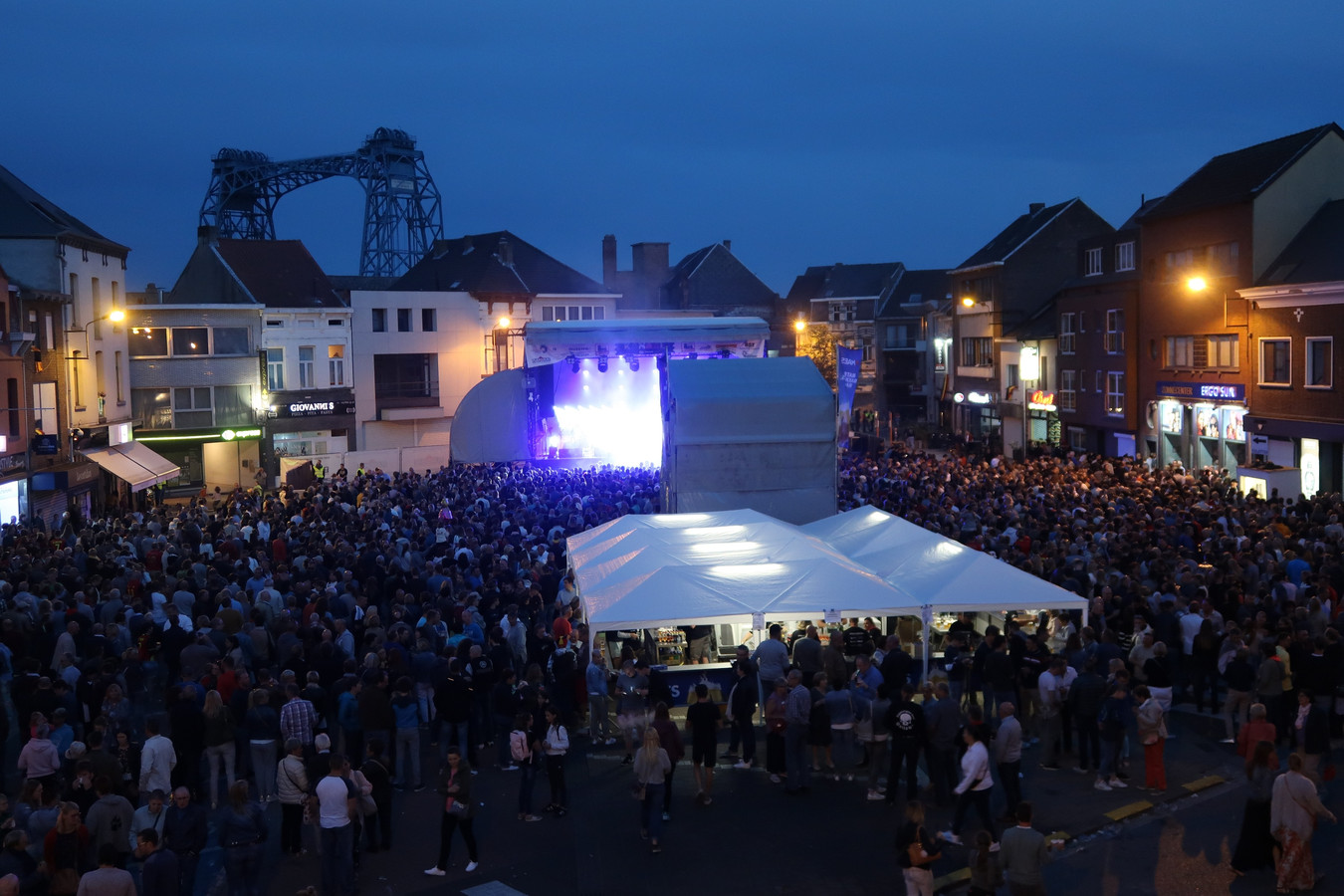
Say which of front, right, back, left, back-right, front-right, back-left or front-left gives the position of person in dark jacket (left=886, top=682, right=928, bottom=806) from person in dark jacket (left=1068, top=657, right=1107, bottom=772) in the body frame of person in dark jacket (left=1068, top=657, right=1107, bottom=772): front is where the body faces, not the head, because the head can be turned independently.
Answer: back-left

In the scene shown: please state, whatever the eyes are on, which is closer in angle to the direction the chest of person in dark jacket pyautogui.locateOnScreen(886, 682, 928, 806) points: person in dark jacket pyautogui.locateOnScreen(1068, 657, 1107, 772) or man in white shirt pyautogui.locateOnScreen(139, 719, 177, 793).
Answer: the person in dark jacket

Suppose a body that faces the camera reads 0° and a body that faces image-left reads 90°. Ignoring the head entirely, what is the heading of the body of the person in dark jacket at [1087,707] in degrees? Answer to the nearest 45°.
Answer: approximately 180°

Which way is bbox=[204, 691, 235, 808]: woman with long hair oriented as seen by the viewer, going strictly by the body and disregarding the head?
away from the camera
